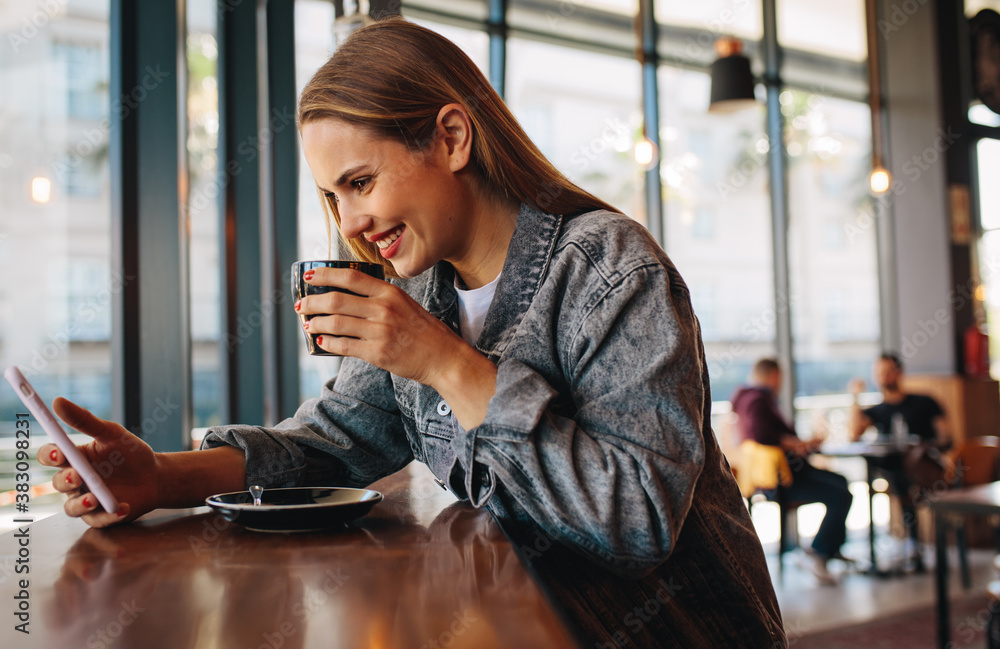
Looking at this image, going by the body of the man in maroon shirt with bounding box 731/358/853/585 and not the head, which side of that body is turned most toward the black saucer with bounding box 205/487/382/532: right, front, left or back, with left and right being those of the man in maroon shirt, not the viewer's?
right

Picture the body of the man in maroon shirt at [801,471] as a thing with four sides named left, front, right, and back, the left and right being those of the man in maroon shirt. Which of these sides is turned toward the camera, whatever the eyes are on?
right

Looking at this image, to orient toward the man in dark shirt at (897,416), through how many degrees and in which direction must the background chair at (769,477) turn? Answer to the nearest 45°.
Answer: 0° — it already faces them

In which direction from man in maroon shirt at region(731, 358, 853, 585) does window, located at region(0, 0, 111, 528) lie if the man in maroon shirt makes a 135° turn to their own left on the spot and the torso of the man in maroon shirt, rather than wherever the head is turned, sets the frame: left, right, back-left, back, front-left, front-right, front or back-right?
left

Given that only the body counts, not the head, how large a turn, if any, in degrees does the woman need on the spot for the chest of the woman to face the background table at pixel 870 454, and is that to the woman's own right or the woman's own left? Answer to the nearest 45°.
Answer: approximately 180°

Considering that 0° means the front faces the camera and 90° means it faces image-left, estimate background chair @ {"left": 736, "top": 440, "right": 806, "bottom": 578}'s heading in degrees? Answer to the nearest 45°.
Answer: approximately 225°

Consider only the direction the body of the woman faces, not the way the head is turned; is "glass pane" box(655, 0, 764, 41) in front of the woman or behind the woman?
behind

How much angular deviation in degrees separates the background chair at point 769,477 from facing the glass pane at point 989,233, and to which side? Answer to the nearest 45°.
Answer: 0° — it already faces it

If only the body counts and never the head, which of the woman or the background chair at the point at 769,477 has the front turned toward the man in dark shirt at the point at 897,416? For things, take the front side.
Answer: the background chair

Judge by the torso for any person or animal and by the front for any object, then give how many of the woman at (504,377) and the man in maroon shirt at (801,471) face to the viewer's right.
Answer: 1

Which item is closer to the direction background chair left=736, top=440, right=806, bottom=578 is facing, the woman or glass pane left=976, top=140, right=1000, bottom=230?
the glass pane

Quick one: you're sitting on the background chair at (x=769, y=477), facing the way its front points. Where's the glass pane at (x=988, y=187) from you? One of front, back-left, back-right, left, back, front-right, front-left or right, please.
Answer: front

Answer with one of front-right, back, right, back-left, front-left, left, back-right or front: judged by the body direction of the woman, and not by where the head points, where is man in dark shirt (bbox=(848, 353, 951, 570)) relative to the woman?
back

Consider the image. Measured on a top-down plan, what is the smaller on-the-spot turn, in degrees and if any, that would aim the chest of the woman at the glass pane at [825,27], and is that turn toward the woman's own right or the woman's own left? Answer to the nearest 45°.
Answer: approximately 90° to the woman's own right

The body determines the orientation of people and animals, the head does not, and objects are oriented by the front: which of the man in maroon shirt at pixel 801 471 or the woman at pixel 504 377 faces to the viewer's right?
the man in maroon shirt

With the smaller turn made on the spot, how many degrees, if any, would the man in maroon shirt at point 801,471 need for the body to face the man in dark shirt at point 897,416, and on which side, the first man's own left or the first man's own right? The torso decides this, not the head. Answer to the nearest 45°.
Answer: approximately 45° to the first man's own left

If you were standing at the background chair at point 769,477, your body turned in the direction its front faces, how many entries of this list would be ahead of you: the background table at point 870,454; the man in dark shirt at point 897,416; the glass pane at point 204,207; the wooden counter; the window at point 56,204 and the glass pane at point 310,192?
2
